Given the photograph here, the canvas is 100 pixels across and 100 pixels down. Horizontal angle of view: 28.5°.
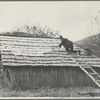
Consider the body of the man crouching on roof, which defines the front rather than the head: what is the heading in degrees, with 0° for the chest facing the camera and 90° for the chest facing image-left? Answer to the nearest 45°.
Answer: approximately 90°
